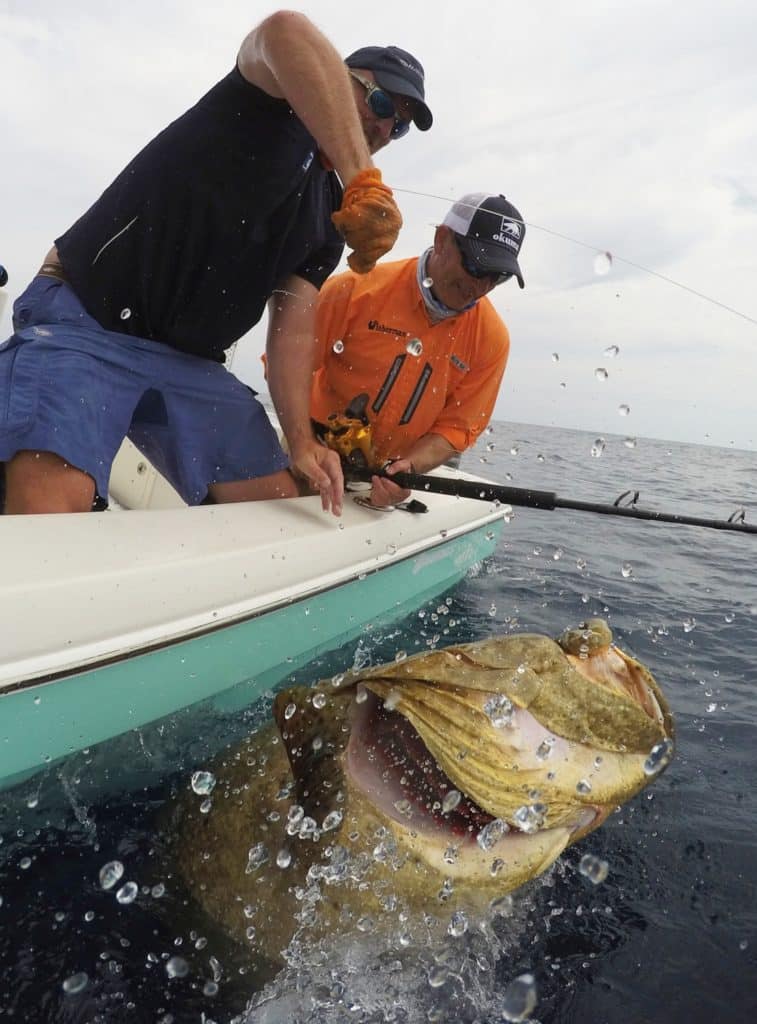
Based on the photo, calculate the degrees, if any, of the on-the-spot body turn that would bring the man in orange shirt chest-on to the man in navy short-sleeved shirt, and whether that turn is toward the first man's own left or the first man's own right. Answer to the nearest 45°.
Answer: approximately 90° to the first man's own right

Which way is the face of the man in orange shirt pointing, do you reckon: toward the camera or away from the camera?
toward the camera

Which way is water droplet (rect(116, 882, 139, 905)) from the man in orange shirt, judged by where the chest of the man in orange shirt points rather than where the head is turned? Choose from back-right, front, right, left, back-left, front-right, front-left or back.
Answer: front-right

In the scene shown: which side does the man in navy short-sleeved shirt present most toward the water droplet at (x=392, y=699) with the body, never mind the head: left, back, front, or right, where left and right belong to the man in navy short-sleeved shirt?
front

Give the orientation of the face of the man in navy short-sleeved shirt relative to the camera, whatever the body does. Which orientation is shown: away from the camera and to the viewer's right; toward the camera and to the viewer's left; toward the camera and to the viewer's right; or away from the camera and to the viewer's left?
toward the camera and to the viewer's right

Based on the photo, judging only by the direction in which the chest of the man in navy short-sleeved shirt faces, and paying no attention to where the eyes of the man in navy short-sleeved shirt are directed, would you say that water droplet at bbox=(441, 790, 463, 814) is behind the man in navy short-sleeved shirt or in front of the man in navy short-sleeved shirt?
in front

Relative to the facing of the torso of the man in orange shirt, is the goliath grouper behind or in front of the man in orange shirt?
in front

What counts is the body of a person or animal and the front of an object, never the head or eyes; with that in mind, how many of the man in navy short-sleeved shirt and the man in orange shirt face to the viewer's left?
0

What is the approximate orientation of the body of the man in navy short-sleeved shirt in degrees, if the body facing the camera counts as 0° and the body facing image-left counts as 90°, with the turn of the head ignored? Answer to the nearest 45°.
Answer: approximately 315°

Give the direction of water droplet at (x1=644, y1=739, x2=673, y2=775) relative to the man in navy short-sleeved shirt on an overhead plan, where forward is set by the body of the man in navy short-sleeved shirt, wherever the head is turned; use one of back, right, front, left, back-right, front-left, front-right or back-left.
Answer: front

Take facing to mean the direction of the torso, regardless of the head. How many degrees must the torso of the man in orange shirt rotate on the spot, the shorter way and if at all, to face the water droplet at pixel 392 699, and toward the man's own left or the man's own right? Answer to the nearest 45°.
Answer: approximately 45° to the man's own right

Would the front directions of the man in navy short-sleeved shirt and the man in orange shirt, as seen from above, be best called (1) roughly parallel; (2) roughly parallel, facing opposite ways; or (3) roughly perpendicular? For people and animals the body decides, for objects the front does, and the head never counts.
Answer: roughly parallel

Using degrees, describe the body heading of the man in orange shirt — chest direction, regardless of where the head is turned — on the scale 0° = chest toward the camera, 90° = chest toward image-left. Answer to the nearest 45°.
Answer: approximately 315°
